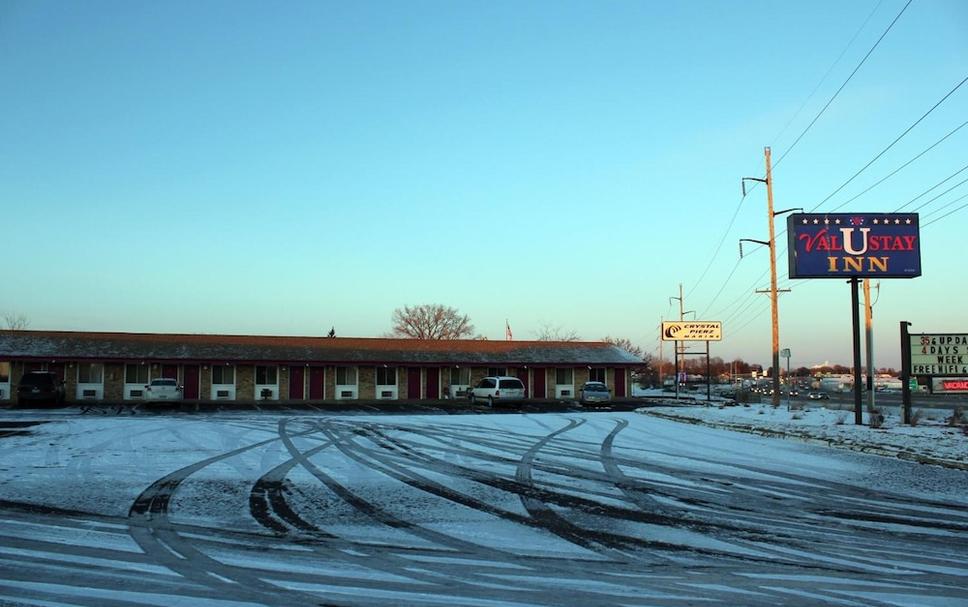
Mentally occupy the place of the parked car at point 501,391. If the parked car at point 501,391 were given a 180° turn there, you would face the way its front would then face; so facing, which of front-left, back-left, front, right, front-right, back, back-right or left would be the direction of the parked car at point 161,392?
back-right

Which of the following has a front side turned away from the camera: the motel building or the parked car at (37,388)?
the parked car

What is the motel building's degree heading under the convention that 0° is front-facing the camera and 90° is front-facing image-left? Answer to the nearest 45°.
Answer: approximately 0°

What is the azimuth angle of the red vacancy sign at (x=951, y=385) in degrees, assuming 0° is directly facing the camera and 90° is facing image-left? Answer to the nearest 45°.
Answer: approximately 0°

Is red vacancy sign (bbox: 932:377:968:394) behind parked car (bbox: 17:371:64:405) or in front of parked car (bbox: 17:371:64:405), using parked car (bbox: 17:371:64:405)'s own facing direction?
behind

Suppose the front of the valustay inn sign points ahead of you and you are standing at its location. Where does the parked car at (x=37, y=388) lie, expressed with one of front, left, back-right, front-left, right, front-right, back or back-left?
right

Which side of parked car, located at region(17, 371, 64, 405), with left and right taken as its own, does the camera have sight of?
back

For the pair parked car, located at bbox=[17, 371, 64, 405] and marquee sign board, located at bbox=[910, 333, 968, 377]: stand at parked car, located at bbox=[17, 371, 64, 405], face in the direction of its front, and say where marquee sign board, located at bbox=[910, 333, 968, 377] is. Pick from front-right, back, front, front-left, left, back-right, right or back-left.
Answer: back-right

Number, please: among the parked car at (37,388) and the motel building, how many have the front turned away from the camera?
1

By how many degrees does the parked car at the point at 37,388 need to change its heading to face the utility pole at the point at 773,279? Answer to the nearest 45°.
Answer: approximately 135° to its right

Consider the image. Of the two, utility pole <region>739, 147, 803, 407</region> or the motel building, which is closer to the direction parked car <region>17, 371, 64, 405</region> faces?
the motel building
